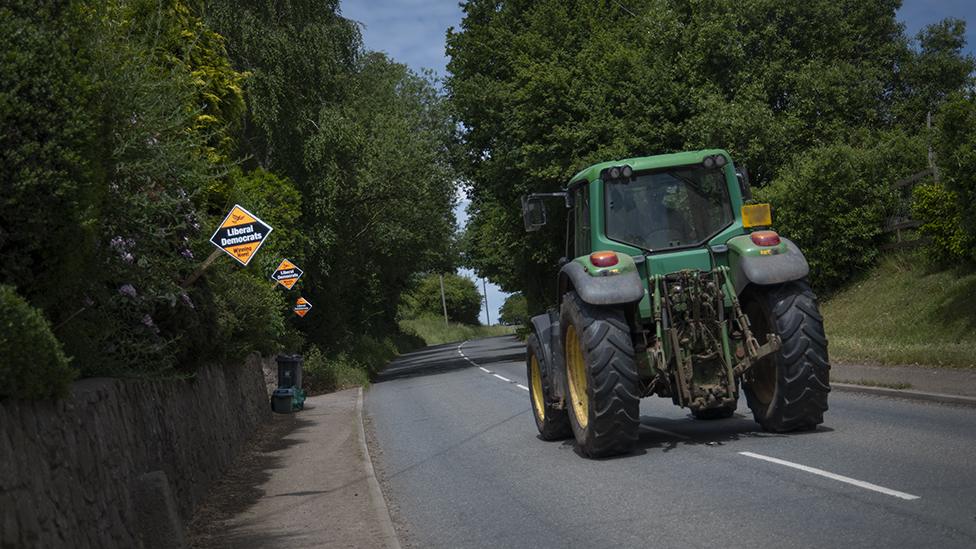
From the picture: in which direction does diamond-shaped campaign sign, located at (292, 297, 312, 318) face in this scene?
toward the camera

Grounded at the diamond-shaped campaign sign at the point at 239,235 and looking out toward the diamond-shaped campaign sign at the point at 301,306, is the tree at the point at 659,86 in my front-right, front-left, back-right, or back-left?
front-right

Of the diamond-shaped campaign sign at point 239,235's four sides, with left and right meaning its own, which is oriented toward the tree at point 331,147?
back

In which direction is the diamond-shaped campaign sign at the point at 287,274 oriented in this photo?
toward the camera

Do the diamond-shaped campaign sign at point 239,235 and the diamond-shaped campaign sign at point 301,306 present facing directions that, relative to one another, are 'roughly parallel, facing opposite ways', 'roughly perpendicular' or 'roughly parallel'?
roughly parallel

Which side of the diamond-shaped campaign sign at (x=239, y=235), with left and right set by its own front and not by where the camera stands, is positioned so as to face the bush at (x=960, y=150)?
left

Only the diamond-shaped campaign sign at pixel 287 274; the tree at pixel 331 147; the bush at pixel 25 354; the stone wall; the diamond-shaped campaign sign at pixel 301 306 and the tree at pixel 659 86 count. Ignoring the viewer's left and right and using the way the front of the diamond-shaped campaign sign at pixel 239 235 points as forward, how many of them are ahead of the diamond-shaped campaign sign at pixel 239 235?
2

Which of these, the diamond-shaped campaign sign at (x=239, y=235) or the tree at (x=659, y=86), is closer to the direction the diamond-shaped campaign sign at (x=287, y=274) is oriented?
the diamond-shaped campaign sign

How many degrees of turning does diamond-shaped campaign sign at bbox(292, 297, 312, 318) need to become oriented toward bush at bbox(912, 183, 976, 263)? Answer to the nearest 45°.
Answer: approximately 45° to its left

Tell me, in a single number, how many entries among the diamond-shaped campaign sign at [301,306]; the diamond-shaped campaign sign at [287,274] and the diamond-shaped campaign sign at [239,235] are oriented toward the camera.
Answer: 3

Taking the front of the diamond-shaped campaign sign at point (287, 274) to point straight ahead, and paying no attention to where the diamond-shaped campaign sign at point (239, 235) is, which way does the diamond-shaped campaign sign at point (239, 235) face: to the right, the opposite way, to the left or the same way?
the same way

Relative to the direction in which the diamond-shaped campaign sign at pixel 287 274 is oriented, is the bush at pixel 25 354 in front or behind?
in front

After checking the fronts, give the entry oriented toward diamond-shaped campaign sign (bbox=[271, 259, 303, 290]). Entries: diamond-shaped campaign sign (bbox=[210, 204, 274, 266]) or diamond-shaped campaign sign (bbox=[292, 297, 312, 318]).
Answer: diamond-shaped campaign sign (bbox=[292, 297, 312, 318])

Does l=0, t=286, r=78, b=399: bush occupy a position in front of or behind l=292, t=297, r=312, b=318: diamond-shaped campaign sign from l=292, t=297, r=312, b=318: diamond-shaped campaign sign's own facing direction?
in front

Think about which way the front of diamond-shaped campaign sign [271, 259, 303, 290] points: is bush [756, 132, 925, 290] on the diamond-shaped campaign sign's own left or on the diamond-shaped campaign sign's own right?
on the diamond-shaped campaign sign's own left

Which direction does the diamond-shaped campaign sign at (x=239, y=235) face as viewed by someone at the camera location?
facing the viewer
